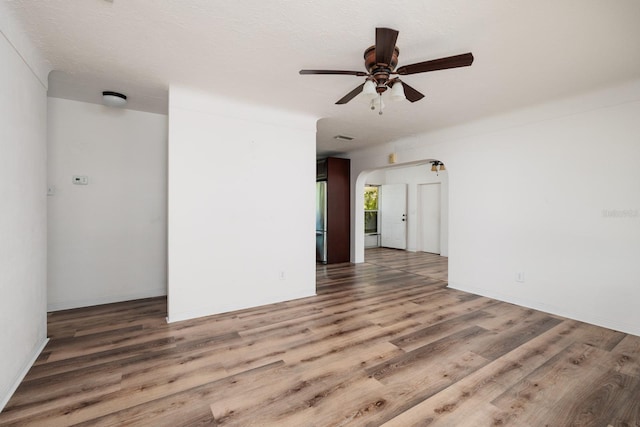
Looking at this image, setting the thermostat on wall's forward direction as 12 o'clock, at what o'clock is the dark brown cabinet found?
The dark brown cabinet is roughly at 9 o'clock from the thermostat on wall.

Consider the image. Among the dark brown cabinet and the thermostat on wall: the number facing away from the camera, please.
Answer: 0

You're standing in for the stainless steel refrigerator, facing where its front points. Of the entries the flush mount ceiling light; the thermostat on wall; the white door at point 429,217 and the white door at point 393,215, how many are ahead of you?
2

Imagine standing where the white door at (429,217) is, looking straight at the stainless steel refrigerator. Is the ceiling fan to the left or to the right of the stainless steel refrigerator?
left

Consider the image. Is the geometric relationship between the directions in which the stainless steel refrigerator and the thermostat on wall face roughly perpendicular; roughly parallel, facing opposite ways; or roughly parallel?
roughly perpendicular

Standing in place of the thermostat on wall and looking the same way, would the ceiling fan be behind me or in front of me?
in front
